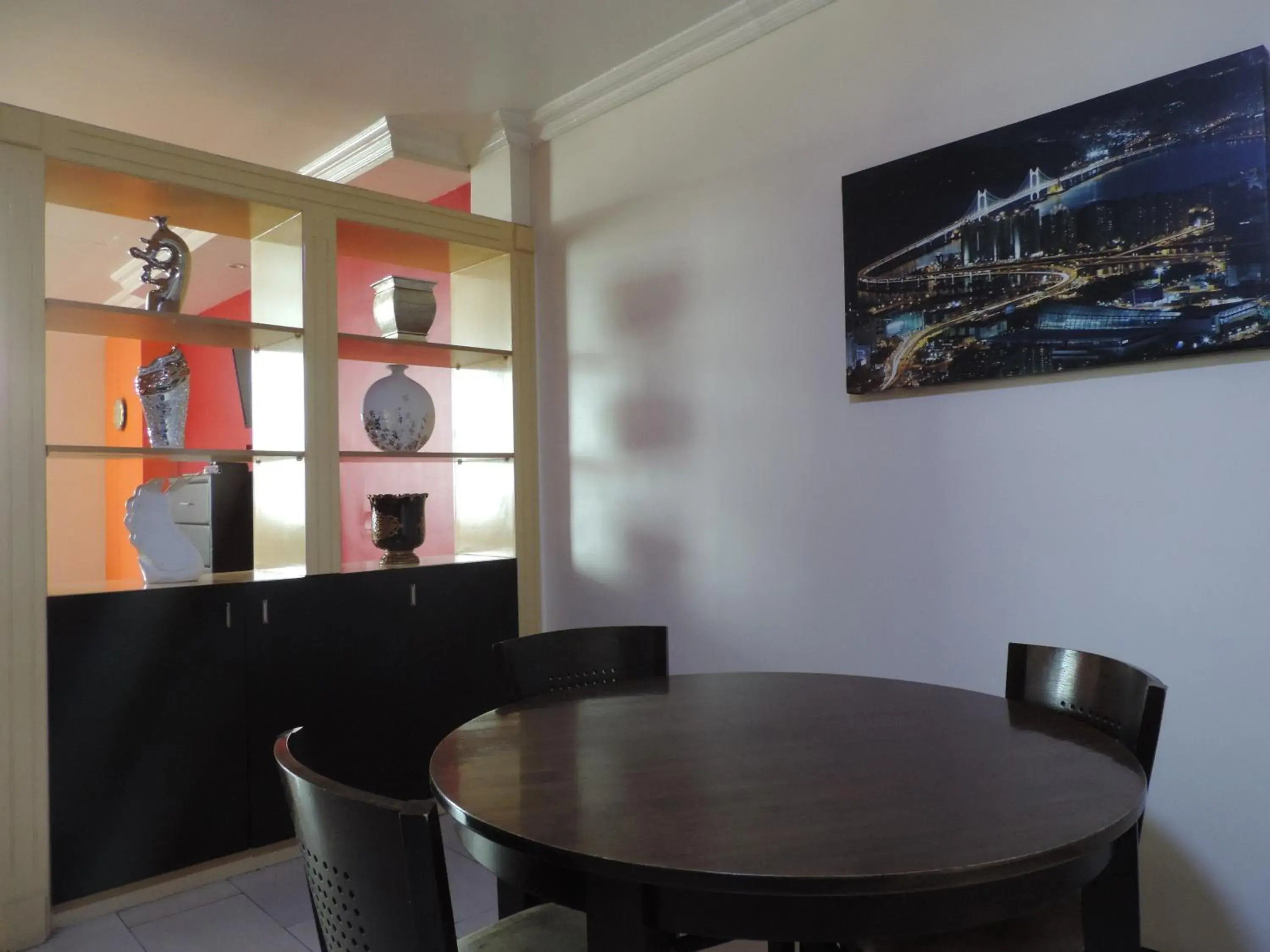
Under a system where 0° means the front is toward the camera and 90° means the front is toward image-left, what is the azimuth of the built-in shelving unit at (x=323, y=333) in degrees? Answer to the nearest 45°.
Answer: approximately 315°

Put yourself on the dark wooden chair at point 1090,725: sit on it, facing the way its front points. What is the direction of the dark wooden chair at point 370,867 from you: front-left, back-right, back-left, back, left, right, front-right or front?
front

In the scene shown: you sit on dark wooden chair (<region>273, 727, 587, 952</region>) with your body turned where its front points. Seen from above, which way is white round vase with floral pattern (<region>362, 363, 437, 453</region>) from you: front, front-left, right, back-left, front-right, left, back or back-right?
front-left

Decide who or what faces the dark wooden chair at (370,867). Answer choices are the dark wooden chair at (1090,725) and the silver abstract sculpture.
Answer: the dark wooden chair at (1090,725)

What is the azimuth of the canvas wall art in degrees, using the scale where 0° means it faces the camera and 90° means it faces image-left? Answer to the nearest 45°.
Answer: approximately 45°

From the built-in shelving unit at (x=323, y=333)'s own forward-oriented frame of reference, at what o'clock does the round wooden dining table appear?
The round wooden dining table is roughly at 1 o'clock from the built-in shelving unit.

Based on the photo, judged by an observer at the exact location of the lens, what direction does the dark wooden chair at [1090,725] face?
facing the viewer and to the left of the viewer

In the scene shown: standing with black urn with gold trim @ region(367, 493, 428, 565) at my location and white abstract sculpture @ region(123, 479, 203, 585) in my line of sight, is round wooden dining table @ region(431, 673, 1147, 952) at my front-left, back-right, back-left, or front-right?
front-left

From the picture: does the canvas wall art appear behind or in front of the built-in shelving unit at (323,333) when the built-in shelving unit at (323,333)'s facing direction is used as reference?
in front

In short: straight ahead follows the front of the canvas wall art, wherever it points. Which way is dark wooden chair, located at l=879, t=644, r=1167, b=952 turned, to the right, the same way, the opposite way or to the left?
the same way

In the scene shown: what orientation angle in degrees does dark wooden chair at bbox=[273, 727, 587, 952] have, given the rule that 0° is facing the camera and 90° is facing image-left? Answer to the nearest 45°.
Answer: approximately 225°

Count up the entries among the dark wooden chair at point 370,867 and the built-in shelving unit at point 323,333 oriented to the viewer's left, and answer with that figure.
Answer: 0

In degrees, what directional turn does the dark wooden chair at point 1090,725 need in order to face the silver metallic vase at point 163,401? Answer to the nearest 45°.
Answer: approximately 45° to its right
